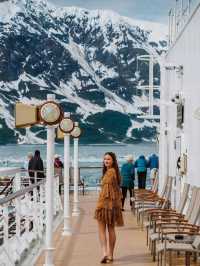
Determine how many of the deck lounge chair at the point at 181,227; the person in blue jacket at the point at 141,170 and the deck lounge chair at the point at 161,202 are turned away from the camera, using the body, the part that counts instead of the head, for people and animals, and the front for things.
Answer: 1

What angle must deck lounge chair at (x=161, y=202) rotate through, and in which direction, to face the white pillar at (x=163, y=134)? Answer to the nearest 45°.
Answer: approximately 90° to its right

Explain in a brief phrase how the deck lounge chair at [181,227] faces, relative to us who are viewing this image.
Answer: facing to the left of the viewer

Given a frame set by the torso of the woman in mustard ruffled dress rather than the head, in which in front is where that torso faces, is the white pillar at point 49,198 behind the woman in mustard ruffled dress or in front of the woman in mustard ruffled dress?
in front

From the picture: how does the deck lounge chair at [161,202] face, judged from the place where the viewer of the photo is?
facing to the left of the viewer

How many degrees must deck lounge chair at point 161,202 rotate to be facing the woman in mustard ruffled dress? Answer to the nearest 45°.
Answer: approximately 90° to its left

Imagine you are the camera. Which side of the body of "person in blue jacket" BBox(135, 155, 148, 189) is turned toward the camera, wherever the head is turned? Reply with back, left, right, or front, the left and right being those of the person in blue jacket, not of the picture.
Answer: back

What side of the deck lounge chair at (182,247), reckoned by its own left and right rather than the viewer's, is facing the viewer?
left

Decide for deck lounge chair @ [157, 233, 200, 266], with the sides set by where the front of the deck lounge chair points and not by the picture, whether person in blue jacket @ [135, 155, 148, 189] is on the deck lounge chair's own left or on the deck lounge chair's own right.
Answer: on the deck lounge chair's own right

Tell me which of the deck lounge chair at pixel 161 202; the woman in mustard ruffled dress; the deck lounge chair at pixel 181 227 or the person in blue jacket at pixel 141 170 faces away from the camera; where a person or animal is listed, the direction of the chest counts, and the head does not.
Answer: the person in blue jacket

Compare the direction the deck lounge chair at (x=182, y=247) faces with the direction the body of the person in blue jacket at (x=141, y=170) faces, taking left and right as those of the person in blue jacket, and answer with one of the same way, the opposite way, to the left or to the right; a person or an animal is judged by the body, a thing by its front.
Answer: to the left

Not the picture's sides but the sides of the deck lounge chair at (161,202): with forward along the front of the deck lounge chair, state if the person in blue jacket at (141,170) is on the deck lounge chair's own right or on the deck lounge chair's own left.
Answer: on the deck lounge chair's own right
